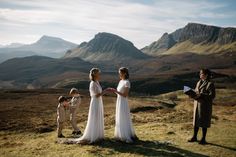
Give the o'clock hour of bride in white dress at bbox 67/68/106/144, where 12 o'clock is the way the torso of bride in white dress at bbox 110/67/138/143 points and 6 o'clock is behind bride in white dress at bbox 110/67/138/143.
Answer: bride in white dress at bbox 67/68/106/144 is roughly at 12 o'clock from bride in white dress at bbox 110/67/138/143.

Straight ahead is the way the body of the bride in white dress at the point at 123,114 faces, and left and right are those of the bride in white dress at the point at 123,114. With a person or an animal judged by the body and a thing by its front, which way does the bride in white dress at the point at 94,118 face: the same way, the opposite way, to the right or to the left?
the opposite way

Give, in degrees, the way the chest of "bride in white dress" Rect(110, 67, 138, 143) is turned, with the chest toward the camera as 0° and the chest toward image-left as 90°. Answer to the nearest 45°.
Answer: approximately 90°

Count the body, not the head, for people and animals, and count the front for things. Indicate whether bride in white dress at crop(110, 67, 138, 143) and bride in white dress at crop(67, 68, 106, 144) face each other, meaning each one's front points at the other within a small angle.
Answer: yes

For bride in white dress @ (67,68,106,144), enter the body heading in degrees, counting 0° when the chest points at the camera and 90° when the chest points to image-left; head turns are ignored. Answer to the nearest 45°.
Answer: approximately 270°

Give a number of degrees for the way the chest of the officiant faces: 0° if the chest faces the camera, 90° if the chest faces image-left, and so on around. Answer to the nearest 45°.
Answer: approximately 45°

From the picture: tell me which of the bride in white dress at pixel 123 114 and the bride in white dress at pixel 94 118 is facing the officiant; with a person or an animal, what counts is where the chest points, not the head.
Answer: the bride in white dress at pixel 94 118

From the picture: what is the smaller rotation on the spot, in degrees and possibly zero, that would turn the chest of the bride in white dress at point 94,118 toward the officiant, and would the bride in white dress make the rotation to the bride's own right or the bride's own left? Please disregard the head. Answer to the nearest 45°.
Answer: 0° — they already face them

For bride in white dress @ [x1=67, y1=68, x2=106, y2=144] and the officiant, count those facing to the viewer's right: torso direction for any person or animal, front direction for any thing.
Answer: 1

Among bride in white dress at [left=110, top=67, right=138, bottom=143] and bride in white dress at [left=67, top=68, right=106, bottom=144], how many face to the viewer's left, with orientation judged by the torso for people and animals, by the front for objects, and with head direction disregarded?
1

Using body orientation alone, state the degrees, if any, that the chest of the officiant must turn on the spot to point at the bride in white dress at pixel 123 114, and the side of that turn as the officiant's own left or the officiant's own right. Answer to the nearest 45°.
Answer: approximately 45° to the officiant's own right

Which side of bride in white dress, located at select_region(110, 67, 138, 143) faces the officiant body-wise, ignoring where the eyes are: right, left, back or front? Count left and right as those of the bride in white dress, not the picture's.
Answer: back
